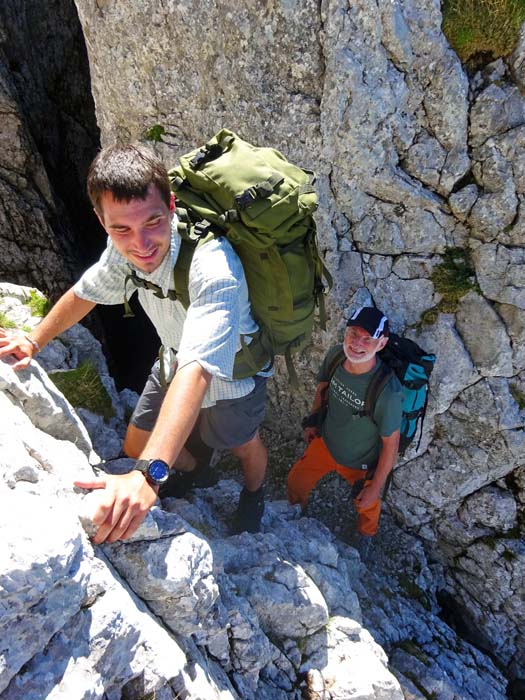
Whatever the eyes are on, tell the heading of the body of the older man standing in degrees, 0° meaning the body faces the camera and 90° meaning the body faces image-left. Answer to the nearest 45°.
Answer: approximately 45°

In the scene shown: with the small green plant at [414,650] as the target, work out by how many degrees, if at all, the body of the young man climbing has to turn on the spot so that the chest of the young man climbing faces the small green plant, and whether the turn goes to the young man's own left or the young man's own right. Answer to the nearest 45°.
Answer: approximately 135° to the young man's own left

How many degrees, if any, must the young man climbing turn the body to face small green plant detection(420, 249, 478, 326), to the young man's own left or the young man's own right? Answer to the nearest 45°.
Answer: approximately 180°

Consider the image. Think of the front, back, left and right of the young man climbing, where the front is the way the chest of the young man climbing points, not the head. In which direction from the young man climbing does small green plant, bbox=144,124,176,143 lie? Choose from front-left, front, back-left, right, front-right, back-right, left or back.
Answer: back-right

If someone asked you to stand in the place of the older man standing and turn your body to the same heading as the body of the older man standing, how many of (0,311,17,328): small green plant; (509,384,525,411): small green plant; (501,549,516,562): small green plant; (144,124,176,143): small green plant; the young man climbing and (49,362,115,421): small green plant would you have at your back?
2

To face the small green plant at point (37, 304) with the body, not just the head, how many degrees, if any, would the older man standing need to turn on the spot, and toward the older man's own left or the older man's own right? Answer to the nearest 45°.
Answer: approximately 45° to the older man's own right

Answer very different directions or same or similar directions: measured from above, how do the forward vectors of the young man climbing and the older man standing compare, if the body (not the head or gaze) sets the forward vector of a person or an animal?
same or similar directions

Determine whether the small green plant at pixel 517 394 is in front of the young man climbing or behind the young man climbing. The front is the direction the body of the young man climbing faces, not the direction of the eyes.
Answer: behind

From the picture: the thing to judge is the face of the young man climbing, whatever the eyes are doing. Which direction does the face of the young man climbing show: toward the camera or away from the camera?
toward the camera

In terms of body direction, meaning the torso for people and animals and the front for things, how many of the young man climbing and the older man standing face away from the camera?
0

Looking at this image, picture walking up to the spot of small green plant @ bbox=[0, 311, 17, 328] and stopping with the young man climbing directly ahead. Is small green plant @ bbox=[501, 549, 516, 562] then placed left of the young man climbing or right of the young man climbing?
left

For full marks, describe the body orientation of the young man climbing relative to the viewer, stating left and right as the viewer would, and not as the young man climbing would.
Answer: facing the viewer and to the left of the viewer
